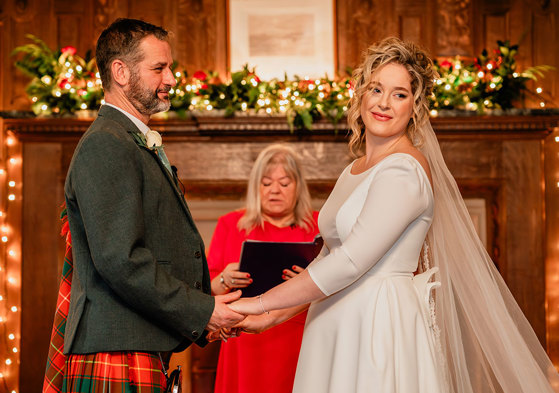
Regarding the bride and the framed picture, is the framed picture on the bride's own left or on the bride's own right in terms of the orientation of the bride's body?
on the bride's own right

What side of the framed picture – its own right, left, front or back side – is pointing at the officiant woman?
front

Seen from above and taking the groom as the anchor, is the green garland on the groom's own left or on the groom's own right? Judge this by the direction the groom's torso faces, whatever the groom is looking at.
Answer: on the groom's own left

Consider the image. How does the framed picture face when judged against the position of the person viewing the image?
facing the viewer

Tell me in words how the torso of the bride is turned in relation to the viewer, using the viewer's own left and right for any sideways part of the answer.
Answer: facing to the left of the viewer

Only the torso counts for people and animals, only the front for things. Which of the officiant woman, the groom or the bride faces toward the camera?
the officiant woman

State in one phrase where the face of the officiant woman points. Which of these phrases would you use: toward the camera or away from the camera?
toward the camera

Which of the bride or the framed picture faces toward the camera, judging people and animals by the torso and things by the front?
the framed picture

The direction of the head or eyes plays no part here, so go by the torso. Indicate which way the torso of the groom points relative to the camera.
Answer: to the viewer's right

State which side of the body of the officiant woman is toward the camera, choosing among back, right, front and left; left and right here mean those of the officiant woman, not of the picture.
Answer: front

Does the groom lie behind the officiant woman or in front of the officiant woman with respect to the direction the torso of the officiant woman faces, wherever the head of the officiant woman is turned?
in front

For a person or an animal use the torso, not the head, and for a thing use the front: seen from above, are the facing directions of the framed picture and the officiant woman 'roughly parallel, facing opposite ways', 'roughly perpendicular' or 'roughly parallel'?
roughly parallel

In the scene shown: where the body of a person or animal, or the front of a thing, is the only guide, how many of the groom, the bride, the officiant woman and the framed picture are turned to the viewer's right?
1

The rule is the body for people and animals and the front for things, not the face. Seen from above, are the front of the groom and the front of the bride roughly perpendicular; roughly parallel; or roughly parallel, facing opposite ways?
roughly parallel, facing opposite ways
